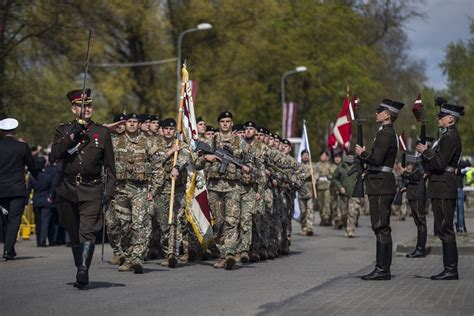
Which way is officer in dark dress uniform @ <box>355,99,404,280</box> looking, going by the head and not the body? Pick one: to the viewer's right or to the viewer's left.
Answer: to the viewer's left

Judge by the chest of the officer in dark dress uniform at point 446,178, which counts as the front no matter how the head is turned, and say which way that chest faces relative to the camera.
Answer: to the viewer's left

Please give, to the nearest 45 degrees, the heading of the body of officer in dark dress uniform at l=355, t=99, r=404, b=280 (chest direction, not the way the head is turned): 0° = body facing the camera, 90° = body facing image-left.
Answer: approximately 90°

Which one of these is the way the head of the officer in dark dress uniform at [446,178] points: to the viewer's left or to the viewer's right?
to the viewer's left

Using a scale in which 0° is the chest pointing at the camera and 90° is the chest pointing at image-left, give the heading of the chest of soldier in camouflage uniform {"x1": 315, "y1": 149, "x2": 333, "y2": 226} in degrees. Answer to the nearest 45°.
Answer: approximately 0°
